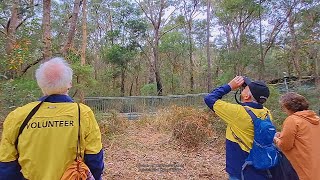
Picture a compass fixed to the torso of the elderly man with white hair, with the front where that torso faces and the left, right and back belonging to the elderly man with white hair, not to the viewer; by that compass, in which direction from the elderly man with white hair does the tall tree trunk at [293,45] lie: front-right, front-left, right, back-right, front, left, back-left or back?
front-right

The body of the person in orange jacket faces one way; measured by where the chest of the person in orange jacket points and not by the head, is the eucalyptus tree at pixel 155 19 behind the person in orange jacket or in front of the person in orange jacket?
in front

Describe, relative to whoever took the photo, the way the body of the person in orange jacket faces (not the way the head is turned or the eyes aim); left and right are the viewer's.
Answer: facing away from the viewer and to the left of the viewer

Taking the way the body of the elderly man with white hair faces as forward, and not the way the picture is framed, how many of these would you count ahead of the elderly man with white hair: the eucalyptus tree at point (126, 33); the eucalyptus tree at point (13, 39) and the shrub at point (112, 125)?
3

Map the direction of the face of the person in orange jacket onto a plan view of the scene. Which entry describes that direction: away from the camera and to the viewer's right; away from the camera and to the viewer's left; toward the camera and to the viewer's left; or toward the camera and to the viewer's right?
away from the camera and to the viewer's left

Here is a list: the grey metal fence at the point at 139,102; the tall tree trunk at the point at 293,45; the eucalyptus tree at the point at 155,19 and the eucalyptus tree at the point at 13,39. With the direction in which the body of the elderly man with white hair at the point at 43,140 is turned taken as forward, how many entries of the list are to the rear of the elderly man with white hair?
0

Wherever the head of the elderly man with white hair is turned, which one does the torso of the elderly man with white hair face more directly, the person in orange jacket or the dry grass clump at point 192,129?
the dry grass clump

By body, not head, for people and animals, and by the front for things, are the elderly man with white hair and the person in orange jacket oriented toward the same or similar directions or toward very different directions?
same or similar directions

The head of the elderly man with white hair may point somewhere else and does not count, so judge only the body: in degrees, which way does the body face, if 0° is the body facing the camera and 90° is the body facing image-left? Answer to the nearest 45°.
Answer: approximately 180°

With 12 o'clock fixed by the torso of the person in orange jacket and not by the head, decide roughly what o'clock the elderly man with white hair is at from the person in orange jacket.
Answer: The elderly man with white hair is roughly at 9 o'clock from the person in orange jacket.

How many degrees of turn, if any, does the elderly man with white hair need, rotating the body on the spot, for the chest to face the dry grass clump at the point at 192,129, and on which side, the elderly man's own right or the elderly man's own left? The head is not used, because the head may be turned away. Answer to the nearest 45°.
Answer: approximately 45° to the elderly man's own right

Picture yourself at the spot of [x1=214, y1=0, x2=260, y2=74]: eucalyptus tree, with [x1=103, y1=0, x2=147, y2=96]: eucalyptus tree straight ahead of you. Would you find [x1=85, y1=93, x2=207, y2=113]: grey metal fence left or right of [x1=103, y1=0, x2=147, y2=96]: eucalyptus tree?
left

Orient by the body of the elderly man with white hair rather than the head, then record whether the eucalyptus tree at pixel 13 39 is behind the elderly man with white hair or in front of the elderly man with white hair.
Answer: in front

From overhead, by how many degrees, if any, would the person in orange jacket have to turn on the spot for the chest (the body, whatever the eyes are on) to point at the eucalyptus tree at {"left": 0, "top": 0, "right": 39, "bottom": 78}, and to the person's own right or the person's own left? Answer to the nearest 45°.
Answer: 0° — they already face it

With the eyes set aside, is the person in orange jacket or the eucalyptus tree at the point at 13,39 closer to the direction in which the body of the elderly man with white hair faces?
the eucalyptus tree

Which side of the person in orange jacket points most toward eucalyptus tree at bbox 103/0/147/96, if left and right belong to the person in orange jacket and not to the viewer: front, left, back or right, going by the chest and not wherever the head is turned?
front

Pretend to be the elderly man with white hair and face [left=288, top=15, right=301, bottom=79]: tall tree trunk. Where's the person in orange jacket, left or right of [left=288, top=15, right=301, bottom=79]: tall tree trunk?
right
